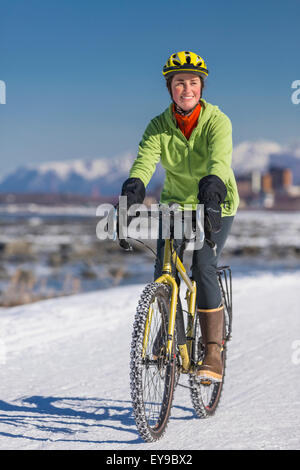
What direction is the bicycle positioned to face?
toward the camera
